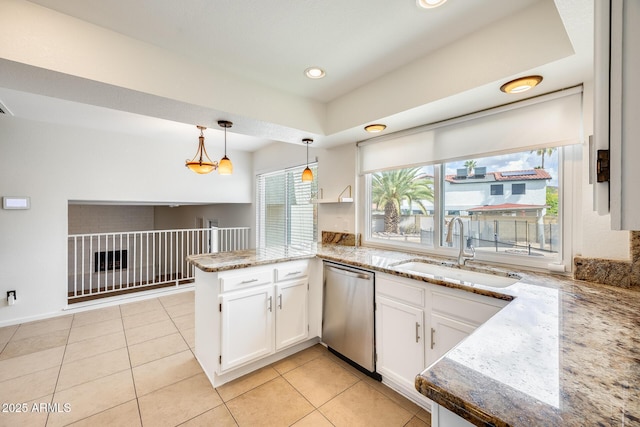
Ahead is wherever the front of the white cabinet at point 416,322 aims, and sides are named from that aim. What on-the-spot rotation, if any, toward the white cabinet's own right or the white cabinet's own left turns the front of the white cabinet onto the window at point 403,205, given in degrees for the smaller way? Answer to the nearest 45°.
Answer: approximately 135° to the white cabinet's own right

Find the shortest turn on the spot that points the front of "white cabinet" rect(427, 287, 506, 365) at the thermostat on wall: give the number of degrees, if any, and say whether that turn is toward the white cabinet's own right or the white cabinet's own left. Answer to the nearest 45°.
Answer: approximately 45° to the white cabinet's own right

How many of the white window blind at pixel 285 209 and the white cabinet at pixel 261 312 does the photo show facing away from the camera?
0

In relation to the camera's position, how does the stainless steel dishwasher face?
facing the viewer and to the left of the viewer

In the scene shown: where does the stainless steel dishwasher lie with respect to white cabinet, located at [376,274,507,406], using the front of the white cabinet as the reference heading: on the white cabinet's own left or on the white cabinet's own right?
on the white cabinet's own right

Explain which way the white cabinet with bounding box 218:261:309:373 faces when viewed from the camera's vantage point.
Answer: facing the viewer and to the right of the viewer

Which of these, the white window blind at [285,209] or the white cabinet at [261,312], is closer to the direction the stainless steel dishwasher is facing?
the white cabinet
